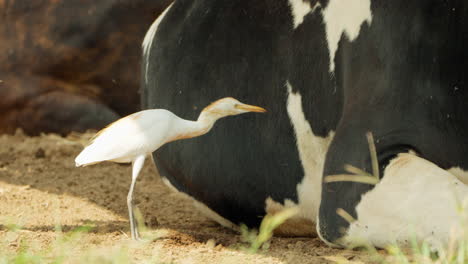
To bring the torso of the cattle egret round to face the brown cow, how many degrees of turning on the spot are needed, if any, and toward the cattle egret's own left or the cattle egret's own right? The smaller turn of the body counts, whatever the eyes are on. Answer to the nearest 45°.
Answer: approximately 90° to the cattle egret's own left

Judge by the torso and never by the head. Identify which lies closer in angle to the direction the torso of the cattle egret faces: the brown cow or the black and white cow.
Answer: the black and white cow

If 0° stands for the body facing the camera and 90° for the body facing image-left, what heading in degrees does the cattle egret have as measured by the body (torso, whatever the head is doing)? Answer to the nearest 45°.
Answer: approximately 270°
